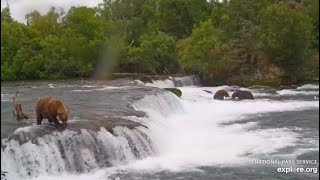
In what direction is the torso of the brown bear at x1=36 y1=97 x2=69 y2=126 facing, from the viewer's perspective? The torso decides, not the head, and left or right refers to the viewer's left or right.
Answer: facing the viewer and to the right of the viewer

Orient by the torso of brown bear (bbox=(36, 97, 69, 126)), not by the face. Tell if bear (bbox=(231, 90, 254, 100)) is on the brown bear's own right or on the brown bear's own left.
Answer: on the brown bear's own left
